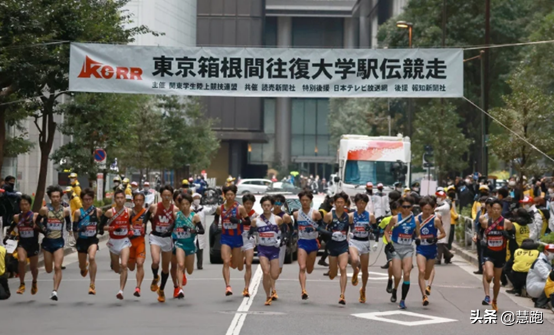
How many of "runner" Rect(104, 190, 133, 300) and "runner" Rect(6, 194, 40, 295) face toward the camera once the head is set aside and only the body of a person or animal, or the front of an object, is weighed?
2

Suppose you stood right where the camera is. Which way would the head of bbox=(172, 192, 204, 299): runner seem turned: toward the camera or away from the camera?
toward the camera

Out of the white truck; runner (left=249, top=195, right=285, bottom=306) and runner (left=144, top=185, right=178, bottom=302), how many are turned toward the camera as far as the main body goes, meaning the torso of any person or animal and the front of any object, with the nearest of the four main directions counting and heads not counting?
3

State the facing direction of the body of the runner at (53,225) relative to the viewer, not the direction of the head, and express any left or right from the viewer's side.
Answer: facing the viewer

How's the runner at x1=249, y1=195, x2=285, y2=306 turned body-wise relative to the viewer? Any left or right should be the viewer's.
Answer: facing the viewer

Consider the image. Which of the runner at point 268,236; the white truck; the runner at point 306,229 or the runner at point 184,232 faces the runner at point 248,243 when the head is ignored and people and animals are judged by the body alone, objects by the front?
the white truck

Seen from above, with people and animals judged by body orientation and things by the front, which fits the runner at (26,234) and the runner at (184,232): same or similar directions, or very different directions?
same or similar directions

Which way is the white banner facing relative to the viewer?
toward the camera

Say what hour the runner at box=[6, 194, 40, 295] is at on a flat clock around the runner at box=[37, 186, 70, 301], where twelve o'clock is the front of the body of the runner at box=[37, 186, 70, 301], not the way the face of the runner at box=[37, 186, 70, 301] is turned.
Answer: the runner at box=[6, 194, 40, 295] is roughly at 4 o'clock from the runner at box=[37, 186, 70, 301].

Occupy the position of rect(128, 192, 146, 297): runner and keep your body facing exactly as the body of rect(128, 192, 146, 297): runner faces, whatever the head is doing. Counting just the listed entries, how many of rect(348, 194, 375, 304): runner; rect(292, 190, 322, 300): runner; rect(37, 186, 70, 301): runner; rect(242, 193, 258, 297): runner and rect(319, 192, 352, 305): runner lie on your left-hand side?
4

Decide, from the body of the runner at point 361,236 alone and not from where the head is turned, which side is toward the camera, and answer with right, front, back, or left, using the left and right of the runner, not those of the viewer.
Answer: front

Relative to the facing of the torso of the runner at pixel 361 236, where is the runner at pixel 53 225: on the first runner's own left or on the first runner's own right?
on the first runner's own right
